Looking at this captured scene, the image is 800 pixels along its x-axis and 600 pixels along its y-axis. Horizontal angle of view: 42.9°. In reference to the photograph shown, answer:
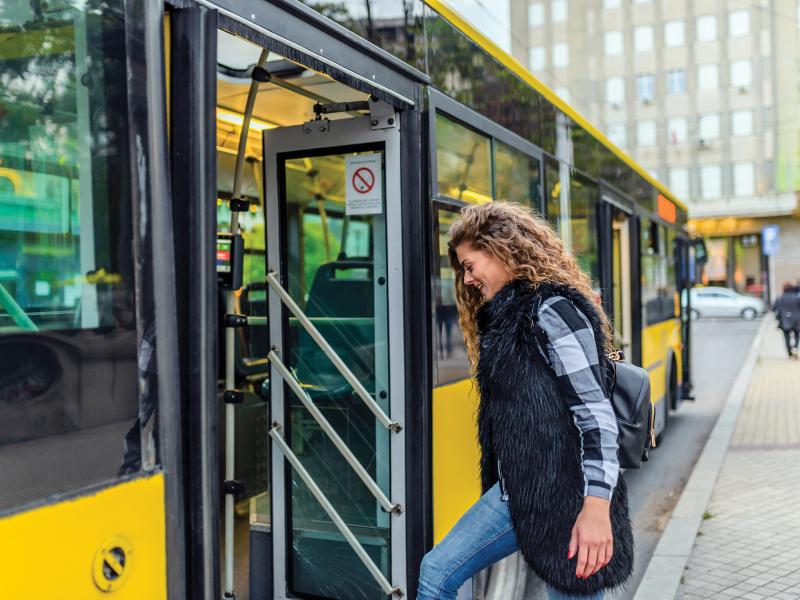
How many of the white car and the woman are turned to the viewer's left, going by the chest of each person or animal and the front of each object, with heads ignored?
1

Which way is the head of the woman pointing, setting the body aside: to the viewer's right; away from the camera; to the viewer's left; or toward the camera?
to the viewer's left

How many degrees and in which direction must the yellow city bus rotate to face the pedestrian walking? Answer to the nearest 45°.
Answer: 0° — it already faces them

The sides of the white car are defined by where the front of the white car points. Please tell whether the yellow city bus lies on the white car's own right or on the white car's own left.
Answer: on the white car's own right

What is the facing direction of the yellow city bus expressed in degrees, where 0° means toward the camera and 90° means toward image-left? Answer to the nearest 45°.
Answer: approximately 225°

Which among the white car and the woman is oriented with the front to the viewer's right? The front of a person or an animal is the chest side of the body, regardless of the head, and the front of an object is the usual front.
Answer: the white car

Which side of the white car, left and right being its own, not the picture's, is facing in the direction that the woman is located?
right

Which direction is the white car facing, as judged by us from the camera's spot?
facing to the right of the viewer

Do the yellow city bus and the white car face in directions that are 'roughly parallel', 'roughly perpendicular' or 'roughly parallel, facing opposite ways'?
roughly perpendicular

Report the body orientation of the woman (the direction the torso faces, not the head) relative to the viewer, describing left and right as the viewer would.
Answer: facing to the left of the viewer

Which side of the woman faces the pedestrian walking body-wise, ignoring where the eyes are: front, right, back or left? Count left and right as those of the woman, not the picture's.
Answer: right
